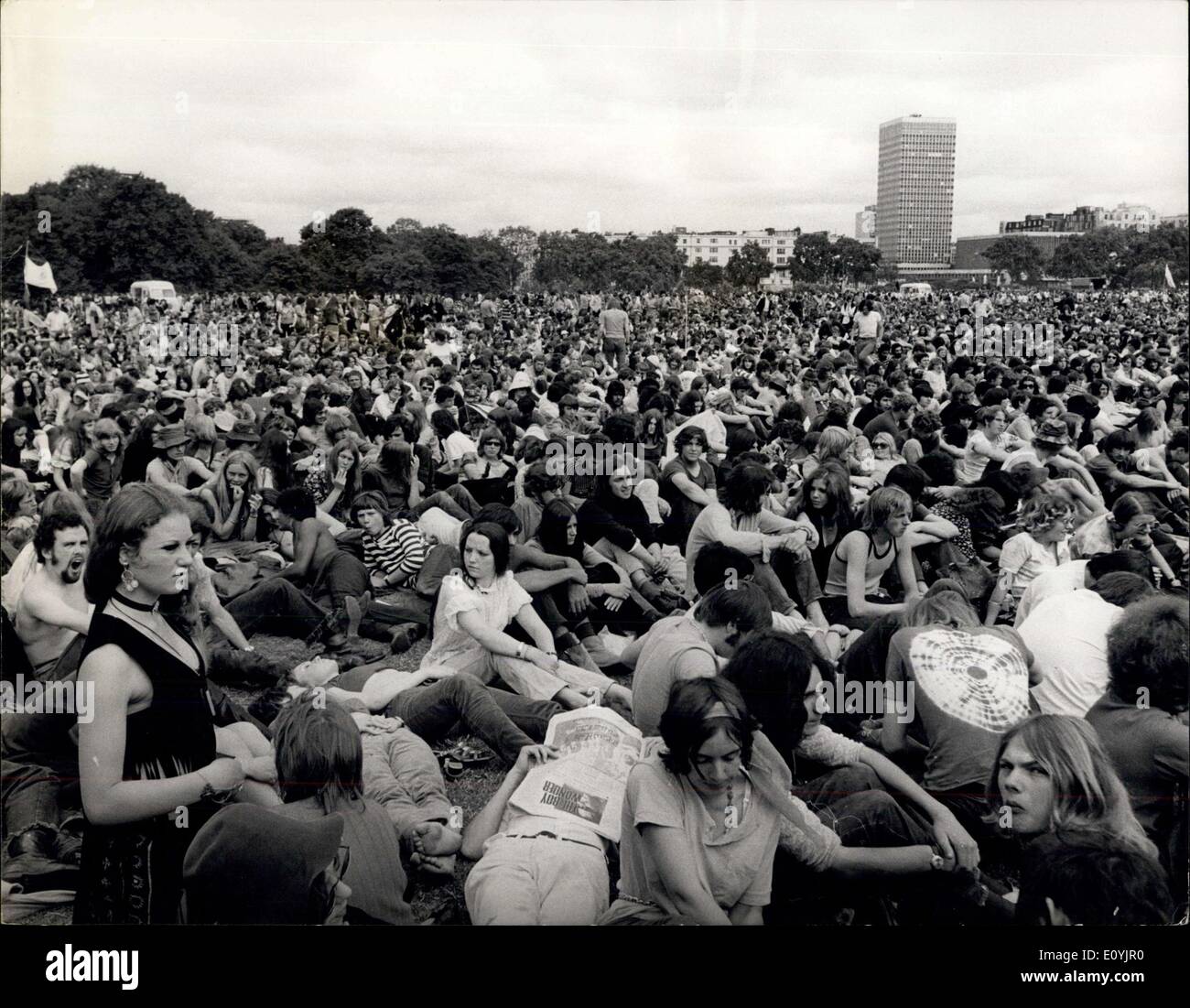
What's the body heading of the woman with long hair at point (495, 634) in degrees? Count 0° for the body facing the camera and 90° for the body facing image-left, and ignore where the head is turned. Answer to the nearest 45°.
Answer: approximately 315°

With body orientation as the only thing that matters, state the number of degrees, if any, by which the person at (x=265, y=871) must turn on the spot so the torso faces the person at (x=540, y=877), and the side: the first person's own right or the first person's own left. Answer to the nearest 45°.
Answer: approximately 45° to the first person's own right

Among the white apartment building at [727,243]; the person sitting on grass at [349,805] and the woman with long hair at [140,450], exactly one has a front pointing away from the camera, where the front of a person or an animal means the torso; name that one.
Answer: the person sitting on grass

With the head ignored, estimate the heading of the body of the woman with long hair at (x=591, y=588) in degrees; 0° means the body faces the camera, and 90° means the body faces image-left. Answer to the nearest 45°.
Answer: approximately 315°

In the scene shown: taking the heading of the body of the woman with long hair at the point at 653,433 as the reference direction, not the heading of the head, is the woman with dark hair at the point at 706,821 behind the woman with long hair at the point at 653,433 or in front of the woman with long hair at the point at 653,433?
in front

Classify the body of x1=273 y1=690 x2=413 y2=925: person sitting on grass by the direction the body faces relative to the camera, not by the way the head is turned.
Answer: away from the camera
